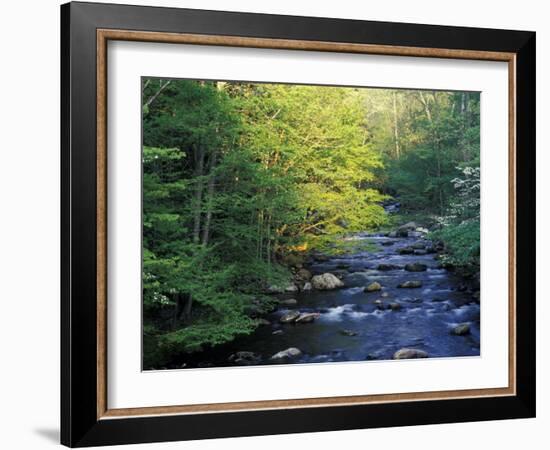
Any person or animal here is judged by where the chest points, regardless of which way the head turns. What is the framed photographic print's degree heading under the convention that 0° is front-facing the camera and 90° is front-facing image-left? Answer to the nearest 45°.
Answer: approximately 315°
